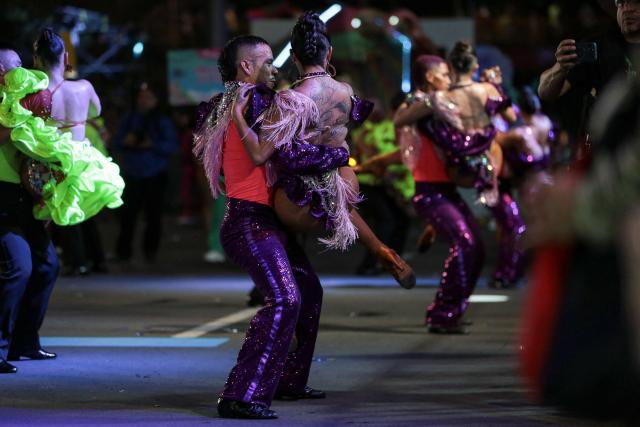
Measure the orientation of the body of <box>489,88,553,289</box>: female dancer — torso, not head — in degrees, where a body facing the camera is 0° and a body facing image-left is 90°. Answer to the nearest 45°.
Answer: approximately 135°

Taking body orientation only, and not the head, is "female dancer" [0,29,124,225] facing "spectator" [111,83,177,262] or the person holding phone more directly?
the spectator

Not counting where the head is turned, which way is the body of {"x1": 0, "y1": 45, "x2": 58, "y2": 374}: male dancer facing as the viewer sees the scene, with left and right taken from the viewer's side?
facing to the right of the viewer
